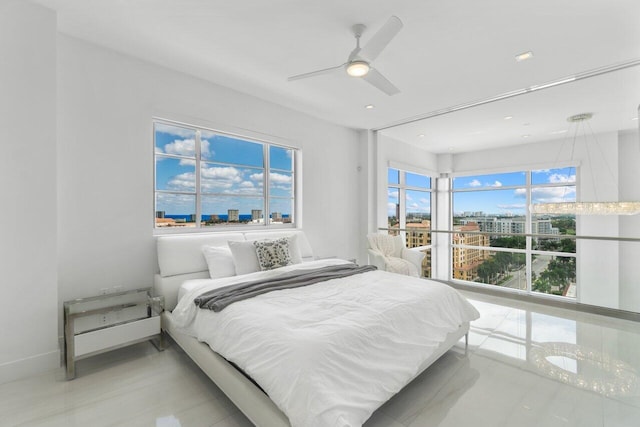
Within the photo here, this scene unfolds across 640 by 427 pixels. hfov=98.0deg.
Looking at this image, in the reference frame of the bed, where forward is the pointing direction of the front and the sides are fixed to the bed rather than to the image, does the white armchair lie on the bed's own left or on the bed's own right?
on the bed's own left

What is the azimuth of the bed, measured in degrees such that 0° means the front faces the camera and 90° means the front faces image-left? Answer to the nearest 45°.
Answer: approximately 315°

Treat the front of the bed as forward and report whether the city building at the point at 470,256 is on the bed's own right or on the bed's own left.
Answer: on the bed's own left

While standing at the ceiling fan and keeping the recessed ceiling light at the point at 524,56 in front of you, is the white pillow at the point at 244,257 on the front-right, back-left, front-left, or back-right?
back-left
